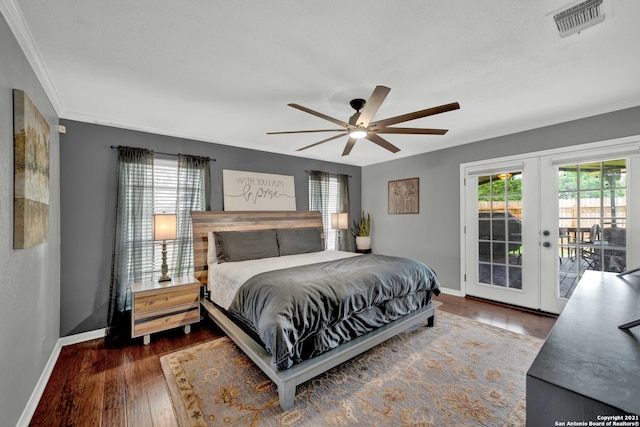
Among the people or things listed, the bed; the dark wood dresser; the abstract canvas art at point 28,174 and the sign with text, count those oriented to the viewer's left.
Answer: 1

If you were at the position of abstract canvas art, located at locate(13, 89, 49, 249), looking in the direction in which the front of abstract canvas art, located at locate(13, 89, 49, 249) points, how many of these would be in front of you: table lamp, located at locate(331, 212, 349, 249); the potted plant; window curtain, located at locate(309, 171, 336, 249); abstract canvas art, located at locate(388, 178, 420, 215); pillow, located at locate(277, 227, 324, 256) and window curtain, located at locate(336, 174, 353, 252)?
6

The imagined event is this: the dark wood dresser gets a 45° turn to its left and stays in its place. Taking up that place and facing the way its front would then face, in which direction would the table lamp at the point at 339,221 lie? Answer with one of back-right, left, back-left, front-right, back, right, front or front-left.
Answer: right

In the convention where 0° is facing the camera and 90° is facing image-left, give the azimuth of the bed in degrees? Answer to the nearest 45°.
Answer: approximately 315°

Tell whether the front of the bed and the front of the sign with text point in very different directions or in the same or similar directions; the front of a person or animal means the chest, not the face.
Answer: same or similar directions

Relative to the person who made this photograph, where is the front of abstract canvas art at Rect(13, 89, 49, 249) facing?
facing to the right of the viewer

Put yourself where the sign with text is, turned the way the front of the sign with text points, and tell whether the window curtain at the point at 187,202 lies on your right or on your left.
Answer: on your right

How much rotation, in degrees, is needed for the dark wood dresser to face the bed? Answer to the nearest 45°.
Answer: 0° — it already faces it

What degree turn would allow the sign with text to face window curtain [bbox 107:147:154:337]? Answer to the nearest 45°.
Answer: approximately 90° to its right

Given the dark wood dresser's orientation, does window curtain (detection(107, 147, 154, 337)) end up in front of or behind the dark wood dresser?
in front

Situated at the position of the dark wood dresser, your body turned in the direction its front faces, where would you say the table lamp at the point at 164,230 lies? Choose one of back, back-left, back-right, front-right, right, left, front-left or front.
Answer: front

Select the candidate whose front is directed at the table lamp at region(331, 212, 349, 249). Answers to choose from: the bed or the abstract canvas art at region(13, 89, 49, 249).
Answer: the abstract canvas art

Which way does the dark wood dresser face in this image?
to the viewer's left

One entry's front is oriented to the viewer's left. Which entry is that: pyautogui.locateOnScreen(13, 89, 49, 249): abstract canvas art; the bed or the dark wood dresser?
the dark wood dresser

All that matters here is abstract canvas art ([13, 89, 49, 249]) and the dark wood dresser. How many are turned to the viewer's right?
1

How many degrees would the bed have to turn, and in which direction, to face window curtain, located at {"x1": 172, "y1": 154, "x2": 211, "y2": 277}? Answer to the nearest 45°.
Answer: approximately 180°
